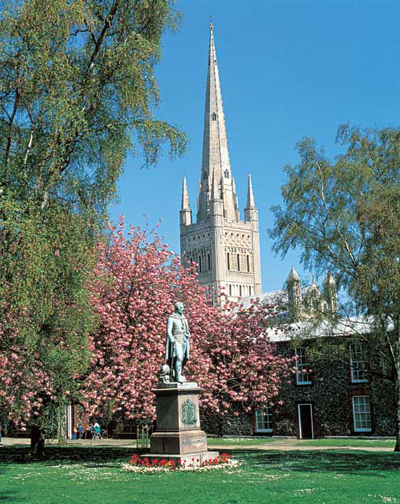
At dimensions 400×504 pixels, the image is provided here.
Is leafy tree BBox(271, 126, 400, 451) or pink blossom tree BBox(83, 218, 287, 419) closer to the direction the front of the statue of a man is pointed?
the leafy tree

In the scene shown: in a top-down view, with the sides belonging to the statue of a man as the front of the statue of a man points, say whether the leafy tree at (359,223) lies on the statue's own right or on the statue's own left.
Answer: on the statue's own left

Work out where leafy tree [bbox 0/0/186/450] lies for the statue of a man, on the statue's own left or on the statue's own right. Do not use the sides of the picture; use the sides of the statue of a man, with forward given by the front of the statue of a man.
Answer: on the statue's own right

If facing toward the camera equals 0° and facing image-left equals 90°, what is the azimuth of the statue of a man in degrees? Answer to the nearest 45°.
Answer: approximately 315°

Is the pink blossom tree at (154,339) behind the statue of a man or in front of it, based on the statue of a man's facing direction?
behind
